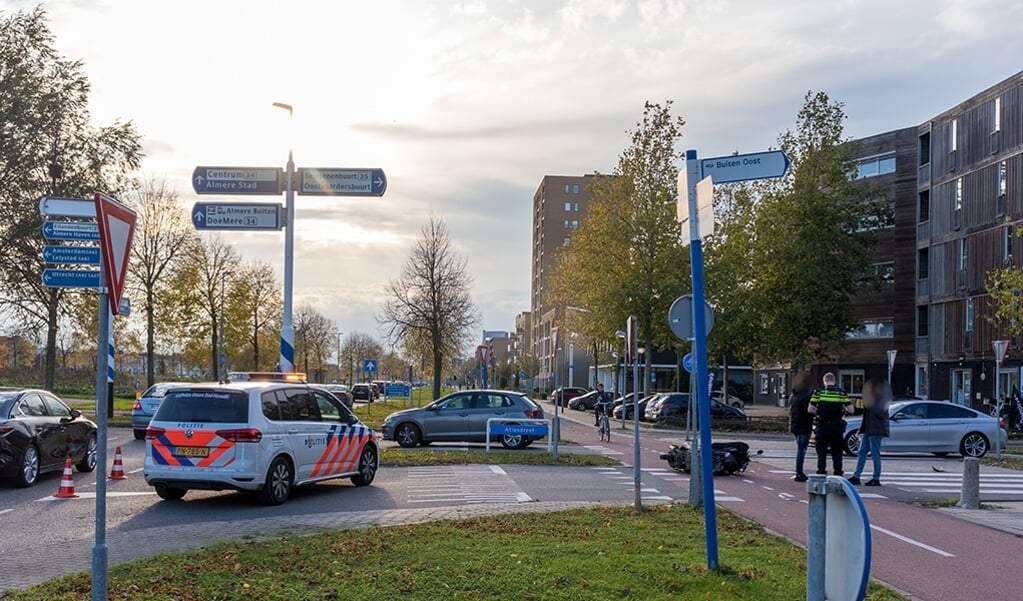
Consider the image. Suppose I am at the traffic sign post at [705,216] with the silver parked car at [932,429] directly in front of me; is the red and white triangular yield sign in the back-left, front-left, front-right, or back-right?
back-left

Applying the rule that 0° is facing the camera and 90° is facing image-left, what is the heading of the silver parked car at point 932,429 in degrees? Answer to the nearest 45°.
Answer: approximately 90°

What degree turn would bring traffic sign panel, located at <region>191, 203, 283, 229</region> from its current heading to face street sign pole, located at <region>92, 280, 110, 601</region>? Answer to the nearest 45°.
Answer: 0° — it already faces it

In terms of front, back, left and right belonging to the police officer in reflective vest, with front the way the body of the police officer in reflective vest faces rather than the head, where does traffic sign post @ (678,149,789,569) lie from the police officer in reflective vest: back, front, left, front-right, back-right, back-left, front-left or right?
back

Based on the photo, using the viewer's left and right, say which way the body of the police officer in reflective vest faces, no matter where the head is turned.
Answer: facing away from the viewer
